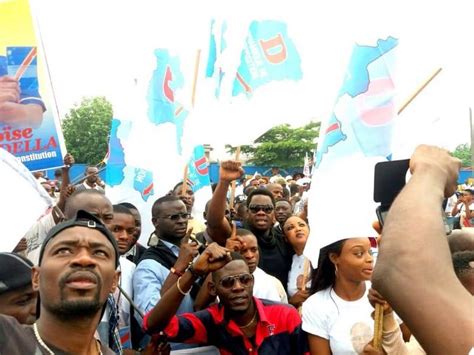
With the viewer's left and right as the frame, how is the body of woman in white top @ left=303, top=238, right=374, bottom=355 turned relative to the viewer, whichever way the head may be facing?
facing the viewer and to the right of the viewer

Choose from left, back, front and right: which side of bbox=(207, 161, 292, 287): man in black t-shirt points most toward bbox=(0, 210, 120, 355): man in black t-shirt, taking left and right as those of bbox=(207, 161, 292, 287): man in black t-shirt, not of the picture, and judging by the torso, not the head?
front

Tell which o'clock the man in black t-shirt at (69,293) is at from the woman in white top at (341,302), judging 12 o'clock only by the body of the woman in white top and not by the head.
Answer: The man in black t-shirt is roughly at 3 o'clock from the woman in white top.

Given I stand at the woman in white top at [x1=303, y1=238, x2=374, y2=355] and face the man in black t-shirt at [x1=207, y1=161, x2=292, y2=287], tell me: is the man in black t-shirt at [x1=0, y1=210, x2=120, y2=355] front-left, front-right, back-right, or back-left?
back-left

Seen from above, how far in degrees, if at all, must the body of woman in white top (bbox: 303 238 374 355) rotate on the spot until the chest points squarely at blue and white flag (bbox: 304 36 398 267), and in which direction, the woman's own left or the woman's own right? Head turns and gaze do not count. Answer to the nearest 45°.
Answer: approximately 135° to the woman's own left

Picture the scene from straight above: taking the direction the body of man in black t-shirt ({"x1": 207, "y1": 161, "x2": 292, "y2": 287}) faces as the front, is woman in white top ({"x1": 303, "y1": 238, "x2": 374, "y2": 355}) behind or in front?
in front

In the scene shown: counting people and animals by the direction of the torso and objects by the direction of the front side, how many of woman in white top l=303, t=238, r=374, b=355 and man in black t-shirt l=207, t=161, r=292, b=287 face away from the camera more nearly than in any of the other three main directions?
0

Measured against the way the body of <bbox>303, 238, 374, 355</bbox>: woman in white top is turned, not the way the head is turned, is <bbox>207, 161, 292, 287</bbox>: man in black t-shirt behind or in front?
behind
